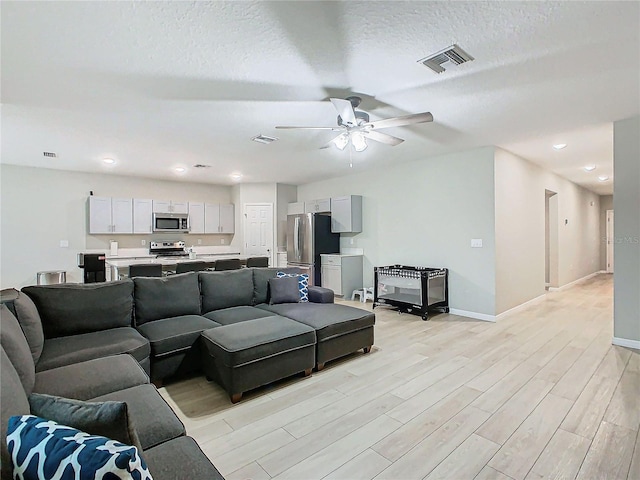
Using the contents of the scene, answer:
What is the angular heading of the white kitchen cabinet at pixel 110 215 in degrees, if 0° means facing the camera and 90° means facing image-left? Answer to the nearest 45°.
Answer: approximately 0°

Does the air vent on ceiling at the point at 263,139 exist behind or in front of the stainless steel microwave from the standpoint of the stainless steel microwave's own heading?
in front

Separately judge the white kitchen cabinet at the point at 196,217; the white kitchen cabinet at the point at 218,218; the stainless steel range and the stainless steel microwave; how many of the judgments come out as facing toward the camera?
4

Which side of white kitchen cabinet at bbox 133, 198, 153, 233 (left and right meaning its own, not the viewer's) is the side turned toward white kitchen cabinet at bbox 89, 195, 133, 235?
right

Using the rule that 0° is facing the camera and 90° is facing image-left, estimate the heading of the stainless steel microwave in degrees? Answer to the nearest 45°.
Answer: approximately 0°

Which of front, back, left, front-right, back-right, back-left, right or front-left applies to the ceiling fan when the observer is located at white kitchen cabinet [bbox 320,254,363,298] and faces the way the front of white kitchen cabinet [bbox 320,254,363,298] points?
front-left

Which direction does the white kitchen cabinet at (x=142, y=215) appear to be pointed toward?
toward the camera

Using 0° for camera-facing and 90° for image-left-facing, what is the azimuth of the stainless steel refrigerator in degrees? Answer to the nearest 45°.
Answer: approximately 45°

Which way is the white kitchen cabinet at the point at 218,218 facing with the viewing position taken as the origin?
facing the viewer

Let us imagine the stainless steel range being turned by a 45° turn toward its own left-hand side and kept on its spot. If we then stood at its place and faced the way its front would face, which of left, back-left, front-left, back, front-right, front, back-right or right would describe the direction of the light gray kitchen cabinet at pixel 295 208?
front-left

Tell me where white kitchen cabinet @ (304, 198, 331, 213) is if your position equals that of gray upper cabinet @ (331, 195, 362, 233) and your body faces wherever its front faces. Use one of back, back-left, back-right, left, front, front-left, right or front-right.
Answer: right

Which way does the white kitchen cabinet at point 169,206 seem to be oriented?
toward the camera

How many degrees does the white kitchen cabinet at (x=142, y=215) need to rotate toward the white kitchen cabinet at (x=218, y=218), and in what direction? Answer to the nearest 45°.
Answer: approximately 90° to its left

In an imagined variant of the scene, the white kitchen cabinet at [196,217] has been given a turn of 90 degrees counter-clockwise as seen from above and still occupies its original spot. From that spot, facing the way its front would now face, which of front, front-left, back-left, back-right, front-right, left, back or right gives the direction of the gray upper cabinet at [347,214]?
front-right

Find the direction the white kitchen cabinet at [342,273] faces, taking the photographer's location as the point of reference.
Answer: facing the viewer and to the left of the viewer

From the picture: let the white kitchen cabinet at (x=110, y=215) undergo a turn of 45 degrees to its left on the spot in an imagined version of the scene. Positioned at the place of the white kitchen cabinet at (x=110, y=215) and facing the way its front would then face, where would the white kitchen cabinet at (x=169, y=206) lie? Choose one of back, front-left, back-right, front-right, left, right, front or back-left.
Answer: front-left

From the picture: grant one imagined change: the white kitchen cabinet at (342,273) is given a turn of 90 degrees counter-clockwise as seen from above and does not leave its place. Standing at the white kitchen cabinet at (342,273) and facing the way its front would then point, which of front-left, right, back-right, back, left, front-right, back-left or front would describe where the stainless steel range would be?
back-right
